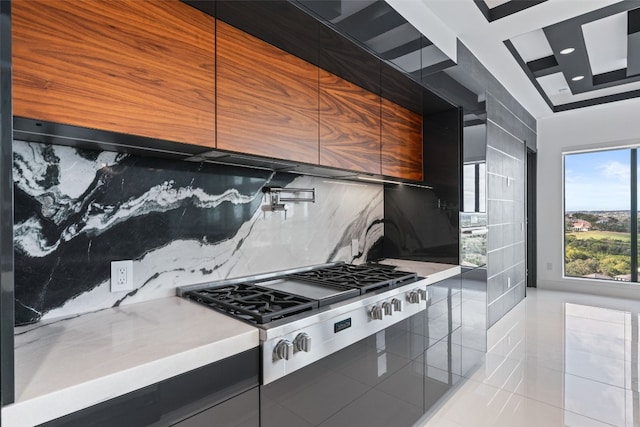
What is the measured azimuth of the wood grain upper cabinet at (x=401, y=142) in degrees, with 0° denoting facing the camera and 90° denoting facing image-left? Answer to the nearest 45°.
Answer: approximately 315°

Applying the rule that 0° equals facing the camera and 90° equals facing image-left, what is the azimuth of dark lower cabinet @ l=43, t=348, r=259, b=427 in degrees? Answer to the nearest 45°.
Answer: approximately 315°

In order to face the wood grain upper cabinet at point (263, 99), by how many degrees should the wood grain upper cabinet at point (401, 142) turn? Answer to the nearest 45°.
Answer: approximately 90° to its right

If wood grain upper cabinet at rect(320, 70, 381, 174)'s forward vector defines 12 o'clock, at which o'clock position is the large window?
The large window is roughly at 9 o'clock from the wood grain upper cabinet.

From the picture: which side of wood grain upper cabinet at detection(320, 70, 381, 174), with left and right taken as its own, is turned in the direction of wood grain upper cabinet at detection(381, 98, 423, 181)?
left

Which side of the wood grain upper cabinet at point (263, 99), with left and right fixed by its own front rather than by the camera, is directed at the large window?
left

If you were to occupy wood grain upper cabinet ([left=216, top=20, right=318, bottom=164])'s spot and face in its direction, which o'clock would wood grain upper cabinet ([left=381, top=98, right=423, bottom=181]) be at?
wood grain upper cabinet ([left=381, top=98, right=423, bottom=181]) is roughly at 9 o'clock from wood grain upper cabinet ([left=216, top=20, right=318, bottom=164]).

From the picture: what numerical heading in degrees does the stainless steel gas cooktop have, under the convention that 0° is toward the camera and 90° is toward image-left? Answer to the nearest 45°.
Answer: approximately 315°

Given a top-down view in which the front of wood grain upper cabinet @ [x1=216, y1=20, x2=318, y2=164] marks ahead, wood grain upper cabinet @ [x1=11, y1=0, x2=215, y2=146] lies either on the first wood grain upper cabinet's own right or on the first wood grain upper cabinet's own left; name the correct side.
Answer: on the first wood grain upper cabinet's own right
